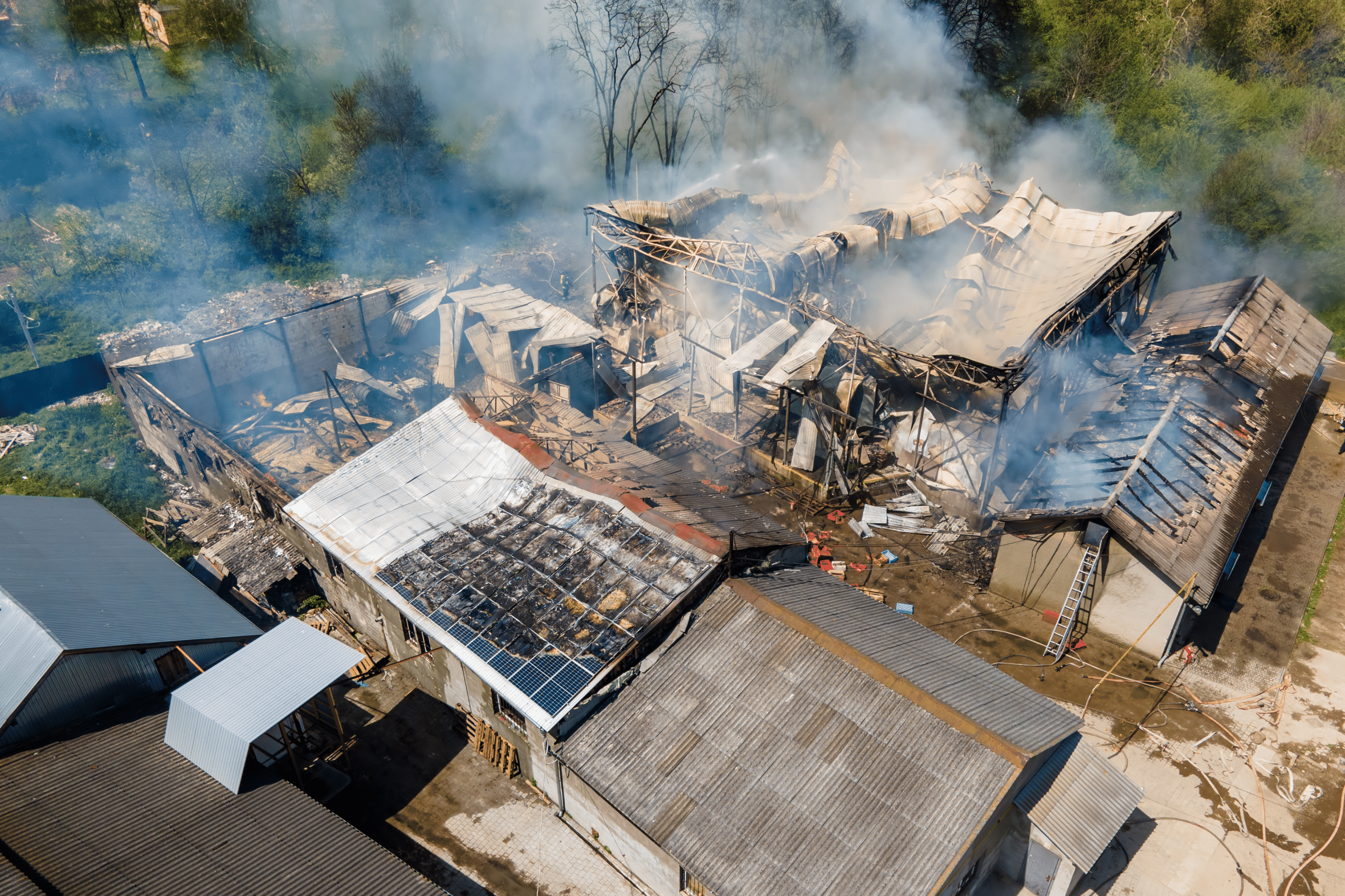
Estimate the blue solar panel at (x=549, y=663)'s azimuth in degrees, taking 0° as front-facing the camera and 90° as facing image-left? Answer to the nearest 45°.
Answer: approximately 45°

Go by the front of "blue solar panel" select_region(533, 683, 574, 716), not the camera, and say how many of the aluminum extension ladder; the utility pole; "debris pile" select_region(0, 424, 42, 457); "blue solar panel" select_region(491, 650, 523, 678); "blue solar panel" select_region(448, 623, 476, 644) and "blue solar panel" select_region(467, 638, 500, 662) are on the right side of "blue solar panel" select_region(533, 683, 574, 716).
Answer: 5

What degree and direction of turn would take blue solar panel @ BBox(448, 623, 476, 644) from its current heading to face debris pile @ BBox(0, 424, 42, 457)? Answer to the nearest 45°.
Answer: approximately 90° to its right

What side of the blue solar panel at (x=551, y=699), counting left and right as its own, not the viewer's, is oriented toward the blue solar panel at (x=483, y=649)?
right

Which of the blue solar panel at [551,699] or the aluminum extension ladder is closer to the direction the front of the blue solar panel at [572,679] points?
the blue solar panel

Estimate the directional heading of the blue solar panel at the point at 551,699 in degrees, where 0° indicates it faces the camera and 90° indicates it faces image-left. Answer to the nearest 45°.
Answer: approximately 45°

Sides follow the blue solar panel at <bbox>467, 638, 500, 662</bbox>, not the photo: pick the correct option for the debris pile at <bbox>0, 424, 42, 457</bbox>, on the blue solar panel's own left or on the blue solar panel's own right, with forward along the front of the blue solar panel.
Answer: on the blue solar panel's own right

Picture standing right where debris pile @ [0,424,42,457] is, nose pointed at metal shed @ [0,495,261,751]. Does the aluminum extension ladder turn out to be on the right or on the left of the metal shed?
left

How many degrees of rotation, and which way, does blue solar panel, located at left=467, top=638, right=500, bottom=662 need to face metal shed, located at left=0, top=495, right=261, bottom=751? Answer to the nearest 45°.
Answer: approximately 90° to its right

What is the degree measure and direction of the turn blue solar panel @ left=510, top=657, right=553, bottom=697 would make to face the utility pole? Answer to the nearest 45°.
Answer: approximately 90° to its right

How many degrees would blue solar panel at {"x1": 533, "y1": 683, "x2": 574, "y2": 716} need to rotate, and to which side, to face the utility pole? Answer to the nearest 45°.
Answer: approximately 90° to its right
